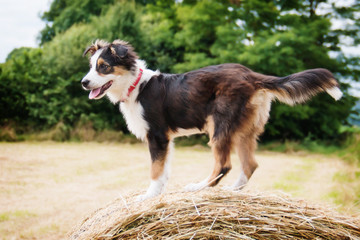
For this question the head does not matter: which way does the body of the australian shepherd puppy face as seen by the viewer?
to the viewer's left
